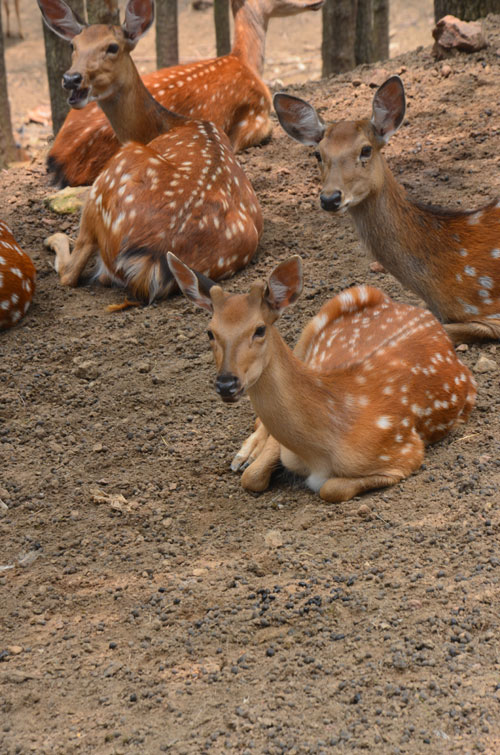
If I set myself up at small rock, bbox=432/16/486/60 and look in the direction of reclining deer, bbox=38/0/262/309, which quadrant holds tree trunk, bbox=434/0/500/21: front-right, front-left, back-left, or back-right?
back-right

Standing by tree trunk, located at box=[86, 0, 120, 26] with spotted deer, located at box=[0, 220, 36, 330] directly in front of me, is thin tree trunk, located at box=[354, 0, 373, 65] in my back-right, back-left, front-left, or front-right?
back-left

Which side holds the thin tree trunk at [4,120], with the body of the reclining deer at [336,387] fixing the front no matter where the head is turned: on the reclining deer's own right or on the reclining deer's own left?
on the reclining deer's own right

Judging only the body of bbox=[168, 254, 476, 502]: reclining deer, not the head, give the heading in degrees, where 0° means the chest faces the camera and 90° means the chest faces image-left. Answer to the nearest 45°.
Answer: approximately 45°

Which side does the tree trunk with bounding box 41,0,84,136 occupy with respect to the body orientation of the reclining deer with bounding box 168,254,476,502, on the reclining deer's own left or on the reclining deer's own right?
on the reclining deer's own right

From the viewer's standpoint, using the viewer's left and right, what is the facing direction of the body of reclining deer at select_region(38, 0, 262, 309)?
facing away from the viewer

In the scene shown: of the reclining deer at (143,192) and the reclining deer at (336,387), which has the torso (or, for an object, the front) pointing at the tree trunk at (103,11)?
the reclining deer at (143,192)

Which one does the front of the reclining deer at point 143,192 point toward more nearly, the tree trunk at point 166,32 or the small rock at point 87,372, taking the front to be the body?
the tree trunk
